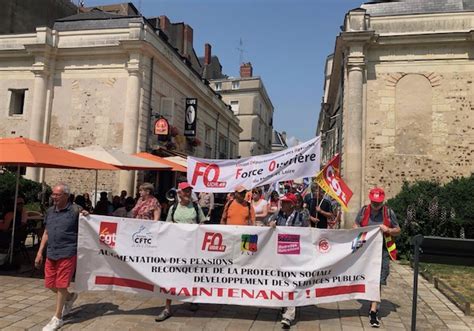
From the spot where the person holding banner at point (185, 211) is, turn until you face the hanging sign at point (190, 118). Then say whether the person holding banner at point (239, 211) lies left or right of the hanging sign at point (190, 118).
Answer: right

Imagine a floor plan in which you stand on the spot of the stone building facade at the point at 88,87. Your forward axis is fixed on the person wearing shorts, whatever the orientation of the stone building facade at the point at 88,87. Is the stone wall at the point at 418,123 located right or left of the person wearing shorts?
left

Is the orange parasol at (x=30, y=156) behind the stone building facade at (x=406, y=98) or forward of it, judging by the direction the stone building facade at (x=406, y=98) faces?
forward

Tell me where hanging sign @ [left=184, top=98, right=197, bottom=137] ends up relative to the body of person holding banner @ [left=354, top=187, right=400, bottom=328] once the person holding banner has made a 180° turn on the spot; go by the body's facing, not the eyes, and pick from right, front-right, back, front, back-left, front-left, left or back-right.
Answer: front-left

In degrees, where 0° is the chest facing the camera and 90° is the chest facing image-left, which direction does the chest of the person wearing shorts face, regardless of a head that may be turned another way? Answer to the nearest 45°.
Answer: approximately 45°

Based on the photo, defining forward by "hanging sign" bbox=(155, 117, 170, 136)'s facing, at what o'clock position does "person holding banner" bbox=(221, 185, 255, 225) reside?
The person holding banner is roughly at 12 o'clock from the hanging sign.

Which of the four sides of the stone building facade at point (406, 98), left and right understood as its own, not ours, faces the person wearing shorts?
front

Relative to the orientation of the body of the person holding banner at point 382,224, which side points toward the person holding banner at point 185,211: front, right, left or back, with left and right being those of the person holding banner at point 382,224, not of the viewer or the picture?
right

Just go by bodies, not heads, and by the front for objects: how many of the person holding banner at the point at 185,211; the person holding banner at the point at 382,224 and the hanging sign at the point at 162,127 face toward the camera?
3

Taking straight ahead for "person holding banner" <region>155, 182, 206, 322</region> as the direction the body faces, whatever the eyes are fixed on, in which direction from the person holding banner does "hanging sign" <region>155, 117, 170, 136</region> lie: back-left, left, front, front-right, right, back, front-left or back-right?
back
